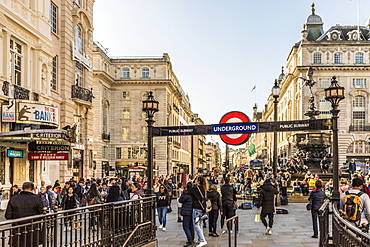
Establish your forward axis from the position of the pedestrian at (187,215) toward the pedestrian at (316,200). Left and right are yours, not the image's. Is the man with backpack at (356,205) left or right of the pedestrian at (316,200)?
right

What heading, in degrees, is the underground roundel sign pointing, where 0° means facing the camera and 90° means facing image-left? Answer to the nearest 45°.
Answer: approximately 0°

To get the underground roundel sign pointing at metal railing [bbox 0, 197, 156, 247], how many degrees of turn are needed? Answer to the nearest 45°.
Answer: approximately 45° to its right
